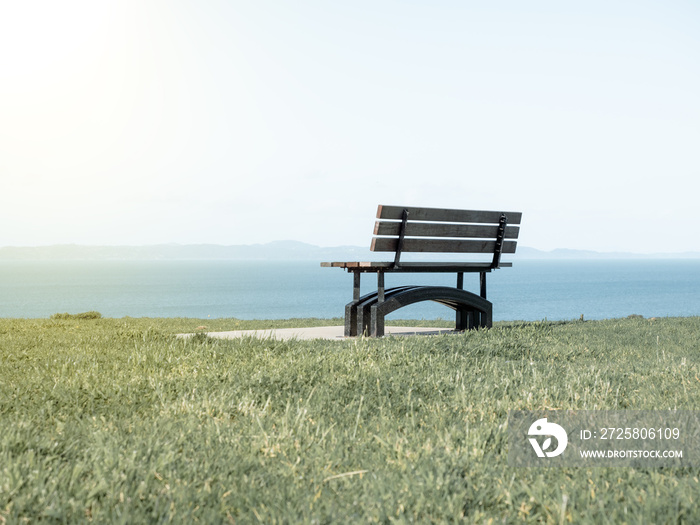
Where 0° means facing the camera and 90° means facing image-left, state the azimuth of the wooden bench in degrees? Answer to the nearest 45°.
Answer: approximately 135°
